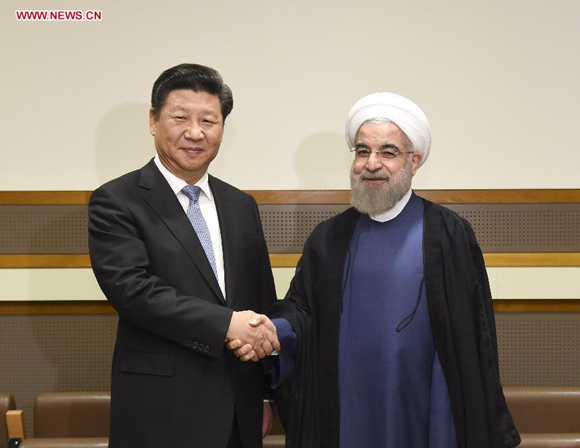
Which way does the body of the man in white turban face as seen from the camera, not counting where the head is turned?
toward the camera

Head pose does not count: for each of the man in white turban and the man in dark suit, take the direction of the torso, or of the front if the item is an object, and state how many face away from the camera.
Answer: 0

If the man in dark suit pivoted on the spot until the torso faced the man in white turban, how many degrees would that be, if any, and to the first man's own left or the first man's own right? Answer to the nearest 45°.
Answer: approximately 45° to the first man's own left

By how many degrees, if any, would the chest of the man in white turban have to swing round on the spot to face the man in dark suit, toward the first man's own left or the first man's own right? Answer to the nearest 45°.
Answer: approximately 90° to the first man's own right
